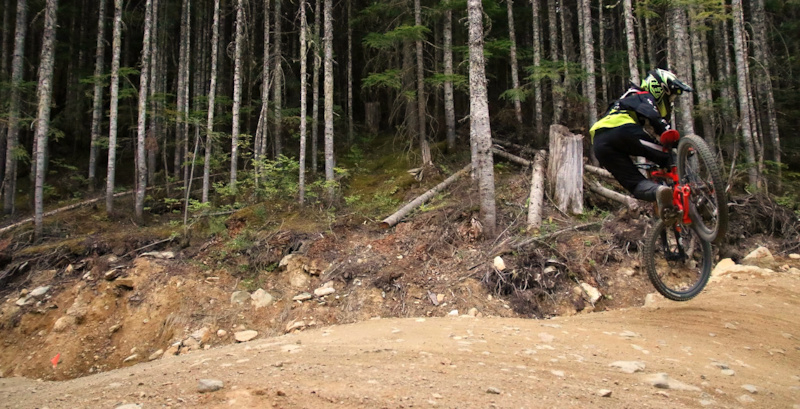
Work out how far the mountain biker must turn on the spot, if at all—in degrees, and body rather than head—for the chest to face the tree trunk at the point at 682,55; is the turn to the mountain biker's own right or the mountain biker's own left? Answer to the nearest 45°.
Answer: approximately 90° to the mountain biker's own left

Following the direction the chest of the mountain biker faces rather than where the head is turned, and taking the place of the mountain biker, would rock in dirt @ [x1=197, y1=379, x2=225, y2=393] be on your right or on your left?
on your right

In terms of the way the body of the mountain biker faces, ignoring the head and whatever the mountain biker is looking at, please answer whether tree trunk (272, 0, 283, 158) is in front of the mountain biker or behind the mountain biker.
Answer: behind

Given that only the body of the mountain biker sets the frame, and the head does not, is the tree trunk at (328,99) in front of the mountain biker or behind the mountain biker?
behind

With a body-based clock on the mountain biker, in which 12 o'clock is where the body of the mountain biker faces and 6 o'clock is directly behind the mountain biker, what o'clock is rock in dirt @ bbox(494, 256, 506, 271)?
The rock in dirt is roughly at 7 o'clock from the mountain biker.

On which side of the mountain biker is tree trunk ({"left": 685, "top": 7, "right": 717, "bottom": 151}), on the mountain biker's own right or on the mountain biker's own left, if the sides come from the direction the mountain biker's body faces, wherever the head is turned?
on the mountain biker's own left

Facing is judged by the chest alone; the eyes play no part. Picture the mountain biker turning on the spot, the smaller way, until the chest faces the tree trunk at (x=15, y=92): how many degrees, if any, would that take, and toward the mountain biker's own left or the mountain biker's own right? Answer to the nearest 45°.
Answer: approximately 180°

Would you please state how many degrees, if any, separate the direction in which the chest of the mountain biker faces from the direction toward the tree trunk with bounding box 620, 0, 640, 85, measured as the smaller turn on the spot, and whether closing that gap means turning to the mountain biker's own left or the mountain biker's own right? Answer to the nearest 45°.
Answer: approximately 90° to the mountain biker's own left

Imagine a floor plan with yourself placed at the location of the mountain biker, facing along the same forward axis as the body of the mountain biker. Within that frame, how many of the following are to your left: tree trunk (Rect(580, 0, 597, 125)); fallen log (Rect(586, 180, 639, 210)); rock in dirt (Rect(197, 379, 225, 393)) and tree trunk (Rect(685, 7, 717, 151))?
3

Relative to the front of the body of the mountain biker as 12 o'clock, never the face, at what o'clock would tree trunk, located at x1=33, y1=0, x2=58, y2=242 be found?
The tree trunk is roughly at 6 o'clock from the mountain biker.

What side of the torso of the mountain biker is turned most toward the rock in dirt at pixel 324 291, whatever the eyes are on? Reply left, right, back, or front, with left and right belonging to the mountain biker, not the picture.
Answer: back

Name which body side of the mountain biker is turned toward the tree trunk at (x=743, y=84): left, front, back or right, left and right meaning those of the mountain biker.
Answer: left

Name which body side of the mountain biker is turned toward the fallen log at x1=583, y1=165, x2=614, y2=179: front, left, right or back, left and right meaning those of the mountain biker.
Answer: left

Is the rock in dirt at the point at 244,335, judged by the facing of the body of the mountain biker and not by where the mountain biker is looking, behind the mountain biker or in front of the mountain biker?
behind

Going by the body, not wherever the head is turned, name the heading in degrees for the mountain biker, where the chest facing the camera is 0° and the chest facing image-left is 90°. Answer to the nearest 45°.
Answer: approximately 270°
